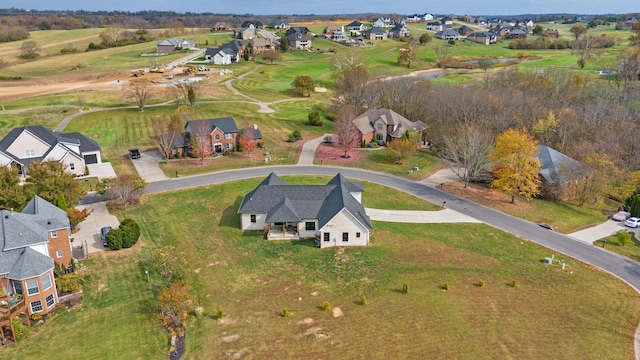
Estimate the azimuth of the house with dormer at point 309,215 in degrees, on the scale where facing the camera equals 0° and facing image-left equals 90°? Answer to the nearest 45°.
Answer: approximately 180°

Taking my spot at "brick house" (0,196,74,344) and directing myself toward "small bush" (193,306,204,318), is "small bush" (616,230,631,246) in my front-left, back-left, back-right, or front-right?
front-left

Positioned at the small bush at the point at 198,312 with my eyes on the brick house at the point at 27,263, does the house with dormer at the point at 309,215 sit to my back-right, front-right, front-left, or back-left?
back-right

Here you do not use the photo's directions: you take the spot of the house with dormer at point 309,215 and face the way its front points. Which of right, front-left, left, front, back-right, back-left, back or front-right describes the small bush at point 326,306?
back

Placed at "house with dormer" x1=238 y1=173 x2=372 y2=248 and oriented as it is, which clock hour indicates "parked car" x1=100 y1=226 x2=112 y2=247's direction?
The parked car is roughly at 9 o'clock from the house with dormer.

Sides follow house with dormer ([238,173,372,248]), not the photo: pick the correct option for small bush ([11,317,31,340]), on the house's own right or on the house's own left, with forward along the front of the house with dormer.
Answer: on the house's own left

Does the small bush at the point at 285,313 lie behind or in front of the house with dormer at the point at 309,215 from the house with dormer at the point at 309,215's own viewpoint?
behind

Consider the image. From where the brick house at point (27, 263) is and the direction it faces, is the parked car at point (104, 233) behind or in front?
in front

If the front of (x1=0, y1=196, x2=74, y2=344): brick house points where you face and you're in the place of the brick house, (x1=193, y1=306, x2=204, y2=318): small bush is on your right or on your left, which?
on your right

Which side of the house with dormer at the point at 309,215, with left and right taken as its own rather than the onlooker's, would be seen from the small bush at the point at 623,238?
right
